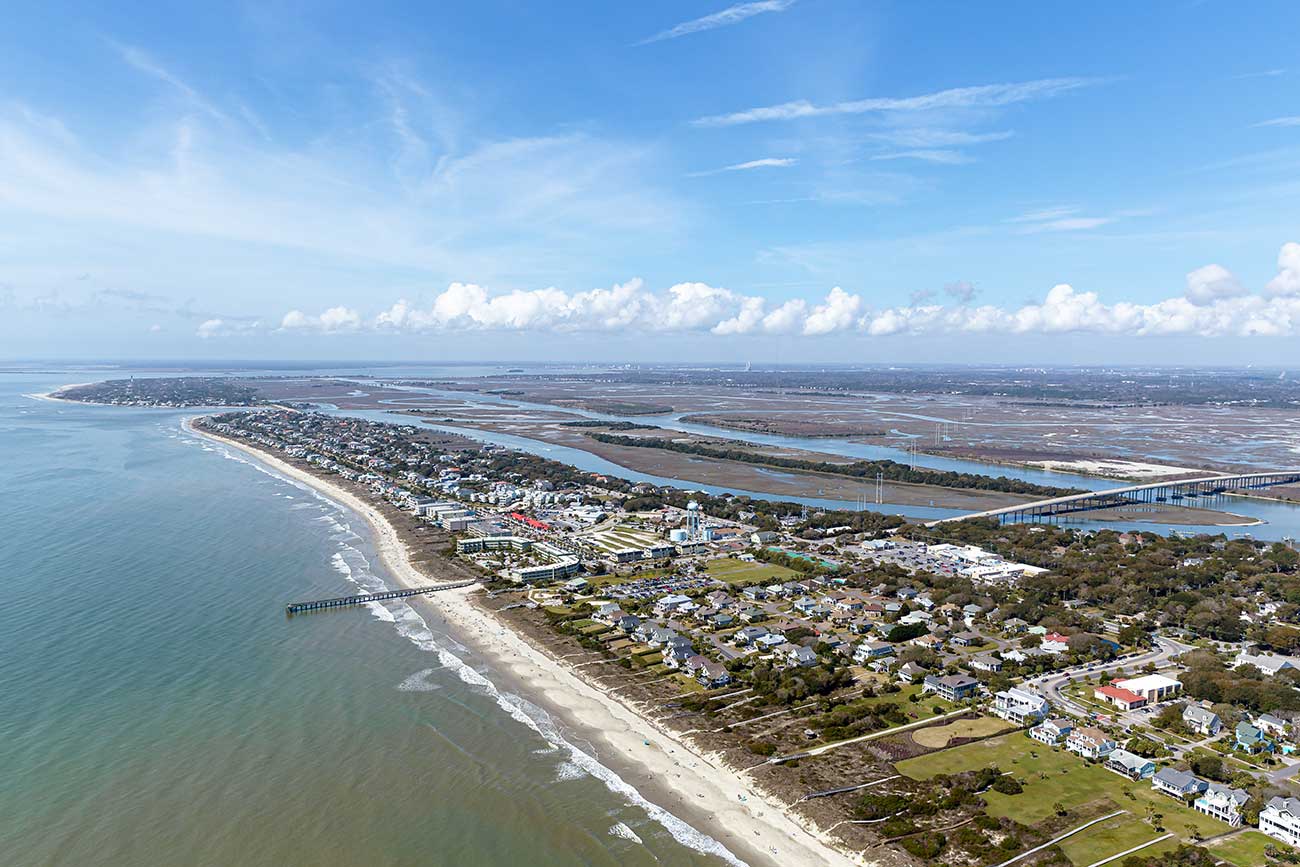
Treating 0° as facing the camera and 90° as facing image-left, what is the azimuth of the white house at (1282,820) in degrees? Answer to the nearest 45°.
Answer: approximately 45°

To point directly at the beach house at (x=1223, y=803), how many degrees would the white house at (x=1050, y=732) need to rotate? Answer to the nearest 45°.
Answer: approximately 90° to its left

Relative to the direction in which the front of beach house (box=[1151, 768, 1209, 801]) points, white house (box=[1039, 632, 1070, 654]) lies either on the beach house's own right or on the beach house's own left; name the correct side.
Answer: on the beach house's own right

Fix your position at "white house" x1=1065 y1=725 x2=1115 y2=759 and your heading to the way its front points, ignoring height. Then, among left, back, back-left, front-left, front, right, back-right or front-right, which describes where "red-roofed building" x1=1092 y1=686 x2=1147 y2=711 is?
back-right

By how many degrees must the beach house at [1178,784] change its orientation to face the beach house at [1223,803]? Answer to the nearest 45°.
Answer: approximately 90° to its left

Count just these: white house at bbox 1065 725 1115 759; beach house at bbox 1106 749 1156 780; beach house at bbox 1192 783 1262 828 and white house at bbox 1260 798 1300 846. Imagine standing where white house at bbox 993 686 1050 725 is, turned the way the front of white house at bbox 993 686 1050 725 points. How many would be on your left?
4

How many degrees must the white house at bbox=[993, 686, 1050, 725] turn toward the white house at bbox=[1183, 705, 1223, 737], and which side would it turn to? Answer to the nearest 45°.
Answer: approximately 135° to its left

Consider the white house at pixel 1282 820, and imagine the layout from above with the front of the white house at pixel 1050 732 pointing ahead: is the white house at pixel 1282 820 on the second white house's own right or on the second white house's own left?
on the second white house's own left

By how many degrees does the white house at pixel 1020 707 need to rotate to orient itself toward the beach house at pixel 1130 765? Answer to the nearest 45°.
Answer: approximately 90° to its left

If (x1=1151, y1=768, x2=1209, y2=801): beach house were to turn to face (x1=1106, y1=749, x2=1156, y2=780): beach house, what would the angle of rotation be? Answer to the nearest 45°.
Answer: approximately 90° to its right

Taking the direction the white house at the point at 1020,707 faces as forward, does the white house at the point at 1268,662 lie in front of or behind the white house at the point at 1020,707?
behind

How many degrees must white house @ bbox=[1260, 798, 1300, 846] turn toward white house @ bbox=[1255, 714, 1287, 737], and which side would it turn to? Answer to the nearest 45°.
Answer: approximately 135° to its right
